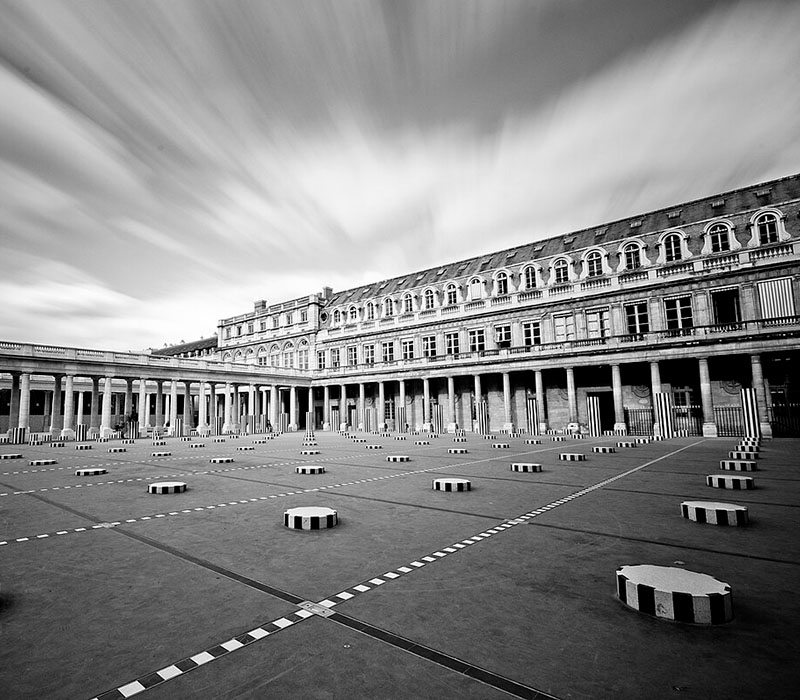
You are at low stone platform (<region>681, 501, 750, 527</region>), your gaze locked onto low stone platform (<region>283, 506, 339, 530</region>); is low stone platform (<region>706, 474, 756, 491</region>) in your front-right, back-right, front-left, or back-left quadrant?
back-right

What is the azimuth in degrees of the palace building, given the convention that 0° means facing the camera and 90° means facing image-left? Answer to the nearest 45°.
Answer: approximately 45°

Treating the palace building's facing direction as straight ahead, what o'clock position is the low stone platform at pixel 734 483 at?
The low stone platform is roughly at 11 o'clock from the palace building.

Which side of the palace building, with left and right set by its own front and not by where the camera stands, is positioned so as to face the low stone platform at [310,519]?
front
